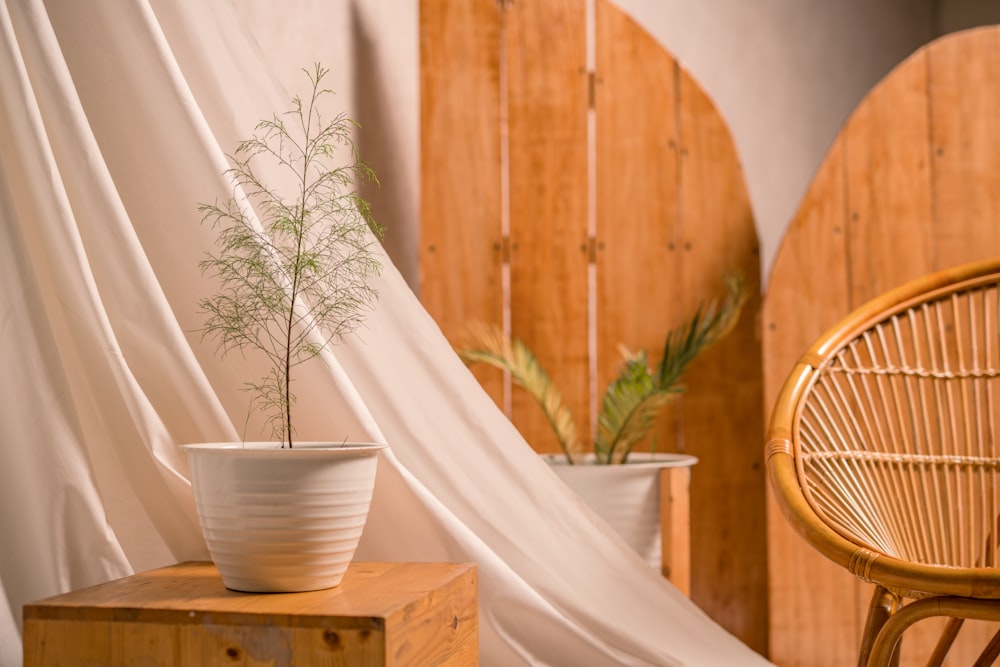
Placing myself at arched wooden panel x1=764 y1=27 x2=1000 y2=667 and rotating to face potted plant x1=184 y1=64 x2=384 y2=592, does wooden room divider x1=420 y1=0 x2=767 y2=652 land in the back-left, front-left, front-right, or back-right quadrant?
front-right

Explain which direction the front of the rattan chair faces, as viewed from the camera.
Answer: facing the viewer

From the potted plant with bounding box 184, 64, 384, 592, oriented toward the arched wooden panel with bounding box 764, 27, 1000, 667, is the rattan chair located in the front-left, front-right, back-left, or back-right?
front-right

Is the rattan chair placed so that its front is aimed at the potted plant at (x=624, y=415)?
no

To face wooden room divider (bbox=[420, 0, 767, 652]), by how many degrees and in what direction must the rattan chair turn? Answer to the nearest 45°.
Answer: approximately 135° to its right

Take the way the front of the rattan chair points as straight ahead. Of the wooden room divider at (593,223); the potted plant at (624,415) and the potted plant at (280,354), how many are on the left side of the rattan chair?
0

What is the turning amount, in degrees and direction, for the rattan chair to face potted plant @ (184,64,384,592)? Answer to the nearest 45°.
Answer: approximately 45° to its right

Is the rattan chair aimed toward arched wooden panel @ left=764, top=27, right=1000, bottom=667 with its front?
no

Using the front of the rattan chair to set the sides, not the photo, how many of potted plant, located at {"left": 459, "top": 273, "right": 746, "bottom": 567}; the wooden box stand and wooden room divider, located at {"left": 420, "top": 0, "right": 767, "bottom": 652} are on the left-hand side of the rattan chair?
0

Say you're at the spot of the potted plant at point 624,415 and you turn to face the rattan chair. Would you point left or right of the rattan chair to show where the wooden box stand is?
right

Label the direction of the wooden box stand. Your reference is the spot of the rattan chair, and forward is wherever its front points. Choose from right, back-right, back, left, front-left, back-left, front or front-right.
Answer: front-right
